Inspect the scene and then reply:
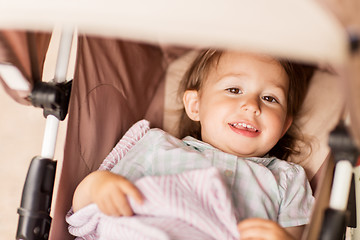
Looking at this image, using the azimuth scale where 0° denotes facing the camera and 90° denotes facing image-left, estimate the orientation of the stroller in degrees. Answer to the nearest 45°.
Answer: approximately 0°
